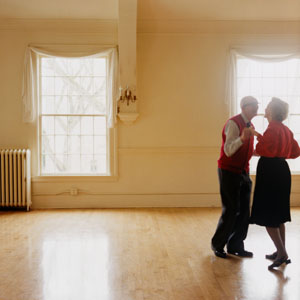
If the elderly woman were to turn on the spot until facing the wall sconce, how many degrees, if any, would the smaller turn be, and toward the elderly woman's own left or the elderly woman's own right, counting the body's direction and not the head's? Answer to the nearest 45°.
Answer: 0° — they already face it

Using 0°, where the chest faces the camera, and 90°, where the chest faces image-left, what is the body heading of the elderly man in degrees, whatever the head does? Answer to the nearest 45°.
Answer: approximately 270°

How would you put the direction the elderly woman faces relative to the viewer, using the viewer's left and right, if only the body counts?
facing away from the viewer and to the left of the viewer

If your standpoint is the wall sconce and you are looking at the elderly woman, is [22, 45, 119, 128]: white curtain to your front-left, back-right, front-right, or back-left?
back-right

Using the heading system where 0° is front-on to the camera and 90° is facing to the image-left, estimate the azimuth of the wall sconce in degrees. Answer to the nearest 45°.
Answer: approximately 0°

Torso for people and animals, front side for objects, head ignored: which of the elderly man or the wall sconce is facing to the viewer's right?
the elderly man

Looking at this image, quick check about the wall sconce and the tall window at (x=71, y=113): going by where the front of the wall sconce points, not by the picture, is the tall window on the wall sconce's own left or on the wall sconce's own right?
on the wall sconce's own right
